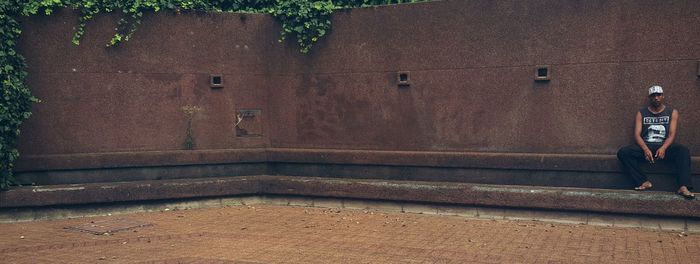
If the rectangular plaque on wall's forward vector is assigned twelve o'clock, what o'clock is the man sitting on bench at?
The man sitting on bench is roughly at 10 o'clock from the rectangular plaque on wall.

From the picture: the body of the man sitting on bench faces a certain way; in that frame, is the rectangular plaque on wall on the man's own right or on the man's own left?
on the man's own right

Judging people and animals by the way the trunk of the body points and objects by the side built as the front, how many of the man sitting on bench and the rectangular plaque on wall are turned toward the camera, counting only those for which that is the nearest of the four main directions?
2

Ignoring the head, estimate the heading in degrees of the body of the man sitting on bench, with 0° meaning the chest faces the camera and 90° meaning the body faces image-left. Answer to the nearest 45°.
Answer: approximately 0°
